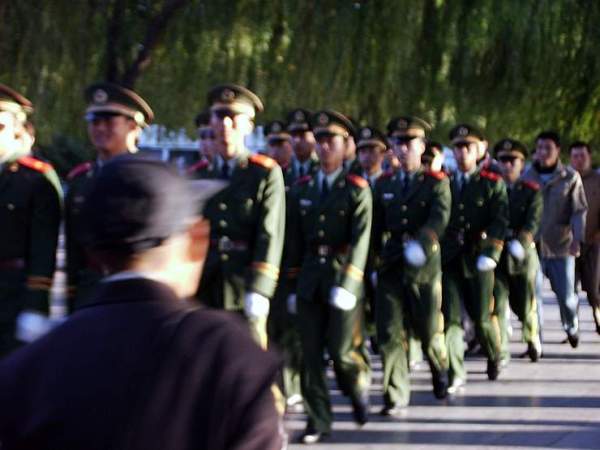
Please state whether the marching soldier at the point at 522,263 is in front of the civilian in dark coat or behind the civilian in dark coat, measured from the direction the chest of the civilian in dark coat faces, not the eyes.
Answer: in front

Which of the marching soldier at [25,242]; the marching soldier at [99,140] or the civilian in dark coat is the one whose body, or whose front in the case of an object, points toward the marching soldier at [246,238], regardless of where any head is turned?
the civilian in dark coat

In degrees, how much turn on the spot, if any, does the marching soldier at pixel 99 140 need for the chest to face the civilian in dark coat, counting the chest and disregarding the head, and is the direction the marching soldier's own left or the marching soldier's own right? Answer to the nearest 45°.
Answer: approximately 45° to the marching soldier's own left

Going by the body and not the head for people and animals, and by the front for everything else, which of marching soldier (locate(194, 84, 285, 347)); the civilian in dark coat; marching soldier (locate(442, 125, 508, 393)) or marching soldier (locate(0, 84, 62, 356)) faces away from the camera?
the civilian in dark coat

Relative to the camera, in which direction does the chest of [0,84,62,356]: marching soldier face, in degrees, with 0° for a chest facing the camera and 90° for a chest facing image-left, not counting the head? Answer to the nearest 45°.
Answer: approximately 45°

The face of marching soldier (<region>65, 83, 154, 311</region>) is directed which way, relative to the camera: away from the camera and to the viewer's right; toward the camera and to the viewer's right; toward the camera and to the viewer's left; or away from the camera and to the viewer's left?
toward the camera and to the viewer's left

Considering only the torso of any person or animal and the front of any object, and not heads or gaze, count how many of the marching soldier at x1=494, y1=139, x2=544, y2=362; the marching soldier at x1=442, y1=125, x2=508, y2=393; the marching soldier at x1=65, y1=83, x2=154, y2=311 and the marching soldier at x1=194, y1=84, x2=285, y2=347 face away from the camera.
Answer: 0

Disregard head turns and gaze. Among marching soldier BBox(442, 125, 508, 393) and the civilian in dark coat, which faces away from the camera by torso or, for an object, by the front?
the civilian in dark coat

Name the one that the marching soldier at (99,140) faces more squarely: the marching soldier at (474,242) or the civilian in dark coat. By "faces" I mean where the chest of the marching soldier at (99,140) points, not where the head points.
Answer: the civilian in dark coat

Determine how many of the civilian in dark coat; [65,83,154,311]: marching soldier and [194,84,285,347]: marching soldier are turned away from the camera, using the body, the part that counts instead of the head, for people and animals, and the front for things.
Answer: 1

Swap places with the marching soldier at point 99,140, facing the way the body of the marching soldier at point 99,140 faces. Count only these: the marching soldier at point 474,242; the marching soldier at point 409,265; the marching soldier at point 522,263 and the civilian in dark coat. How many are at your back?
3

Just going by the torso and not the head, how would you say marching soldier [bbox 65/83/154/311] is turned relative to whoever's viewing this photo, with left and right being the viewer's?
facing the viewer and to the left of the viewer

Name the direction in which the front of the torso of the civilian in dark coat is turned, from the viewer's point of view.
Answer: away from the camera

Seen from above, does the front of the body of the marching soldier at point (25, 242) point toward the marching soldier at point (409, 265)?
no

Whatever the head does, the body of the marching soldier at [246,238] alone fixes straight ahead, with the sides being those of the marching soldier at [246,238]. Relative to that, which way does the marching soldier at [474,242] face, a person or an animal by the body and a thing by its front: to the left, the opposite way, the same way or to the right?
the same way

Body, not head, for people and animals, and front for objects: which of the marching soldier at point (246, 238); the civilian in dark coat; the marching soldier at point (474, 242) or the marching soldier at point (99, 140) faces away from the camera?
the civilian in dark coat

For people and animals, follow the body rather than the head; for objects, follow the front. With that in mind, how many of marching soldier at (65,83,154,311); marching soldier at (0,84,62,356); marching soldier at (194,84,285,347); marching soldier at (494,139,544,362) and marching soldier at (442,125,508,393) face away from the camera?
0

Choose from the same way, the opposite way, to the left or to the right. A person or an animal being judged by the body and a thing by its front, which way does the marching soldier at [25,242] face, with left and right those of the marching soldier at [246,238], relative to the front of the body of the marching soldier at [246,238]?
the same way

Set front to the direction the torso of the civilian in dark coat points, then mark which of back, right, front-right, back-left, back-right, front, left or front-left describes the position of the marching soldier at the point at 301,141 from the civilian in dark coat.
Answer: front

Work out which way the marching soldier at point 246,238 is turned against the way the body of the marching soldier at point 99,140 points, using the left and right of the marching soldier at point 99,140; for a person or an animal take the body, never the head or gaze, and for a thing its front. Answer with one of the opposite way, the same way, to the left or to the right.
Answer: the same way
